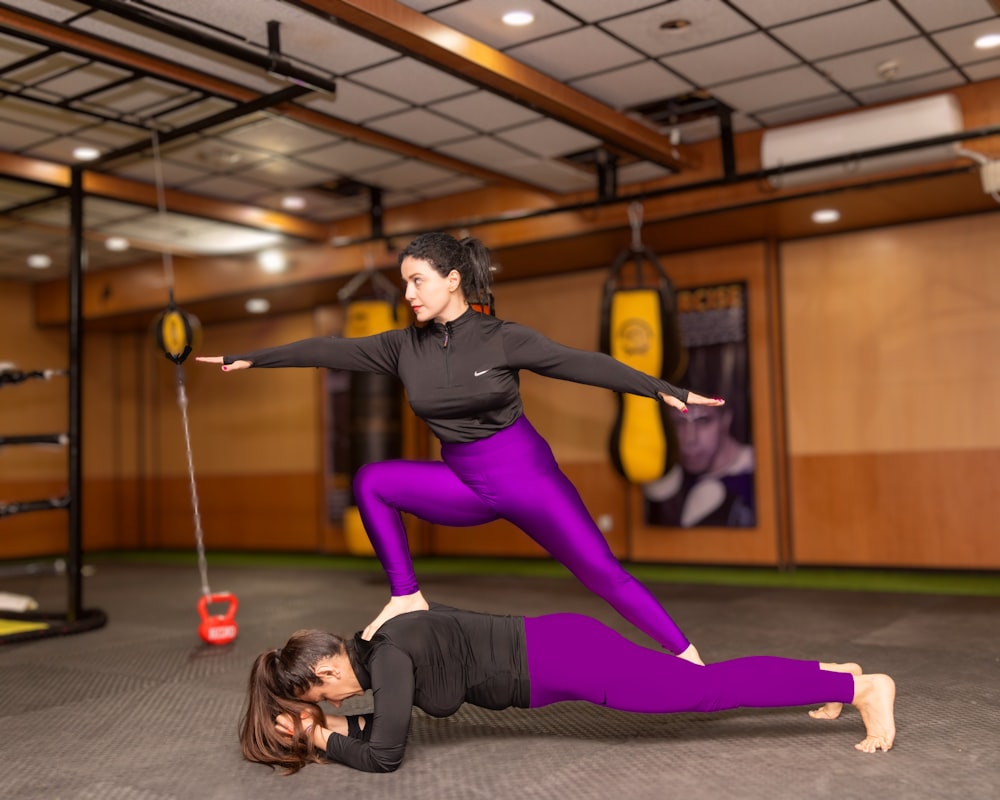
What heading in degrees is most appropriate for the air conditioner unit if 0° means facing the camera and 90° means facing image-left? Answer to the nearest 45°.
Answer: approximately 0°

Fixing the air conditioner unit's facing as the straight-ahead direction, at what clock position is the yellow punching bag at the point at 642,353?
The yellow punching bag is roughly at 3 o'clock from the air conditioner unit.

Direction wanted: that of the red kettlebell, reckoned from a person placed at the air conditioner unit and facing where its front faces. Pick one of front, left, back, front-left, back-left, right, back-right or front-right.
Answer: front-right

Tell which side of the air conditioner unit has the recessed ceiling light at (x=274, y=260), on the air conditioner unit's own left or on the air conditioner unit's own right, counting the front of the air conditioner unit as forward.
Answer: on the air conditioner unit's own right

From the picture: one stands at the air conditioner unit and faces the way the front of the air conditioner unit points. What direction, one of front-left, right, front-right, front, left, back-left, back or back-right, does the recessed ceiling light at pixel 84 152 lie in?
right

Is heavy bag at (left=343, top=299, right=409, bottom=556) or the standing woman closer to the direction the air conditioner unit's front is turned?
the standing woman

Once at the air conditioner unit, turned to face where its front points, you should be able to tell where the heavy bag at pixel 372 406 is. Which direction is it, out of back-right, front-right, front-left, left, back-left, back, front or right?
right

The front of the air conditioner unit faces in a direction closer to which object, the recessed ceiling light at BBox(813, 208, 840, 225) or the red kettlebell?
the red kettlebell

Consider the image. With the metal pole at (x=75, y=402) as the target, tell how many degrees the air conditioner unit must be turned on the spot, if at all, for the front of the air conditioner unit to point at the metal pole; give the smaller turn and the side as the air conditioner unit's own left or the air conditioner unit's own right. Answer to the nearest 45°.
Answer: approximately 45° to the air conditioner unit's own right

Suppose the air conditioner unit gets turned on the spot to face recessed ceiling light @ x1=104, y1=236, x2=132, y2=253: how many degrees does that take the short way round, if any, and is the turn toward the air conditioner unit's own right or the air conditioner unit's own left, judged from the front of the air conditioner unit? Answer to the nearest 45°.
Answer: approximately 90° to the air conditioner unit's own right
